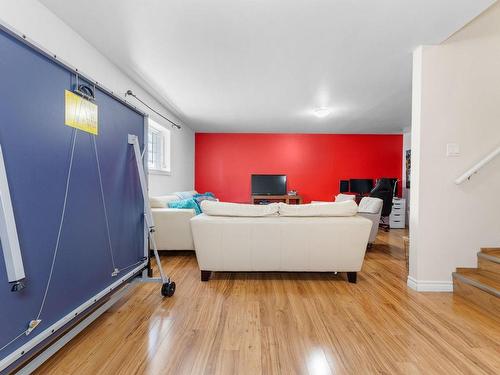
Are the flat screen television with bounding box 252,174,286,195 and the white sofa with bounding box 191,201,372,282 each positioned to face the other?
yes

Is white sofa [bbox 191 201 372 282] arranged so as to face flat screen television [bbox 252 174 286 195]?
yes

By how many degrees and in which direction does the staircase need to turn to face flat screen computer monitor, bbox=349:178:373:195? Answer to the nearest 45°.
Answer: approximately 90° to its right

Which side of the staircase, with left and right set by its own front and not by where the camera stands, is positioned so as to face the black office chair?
right

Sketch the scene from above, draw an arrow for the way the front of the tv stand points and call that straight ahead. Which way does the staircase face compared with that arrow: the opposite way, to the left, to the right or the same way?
to the right

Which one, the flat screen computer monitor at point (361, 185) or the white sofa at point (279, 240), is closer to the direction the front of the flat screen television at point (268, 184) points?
the white sofa

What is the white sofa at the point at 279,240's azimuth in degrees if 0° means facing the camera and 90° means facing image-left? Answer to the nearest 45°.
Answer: approximately 180°

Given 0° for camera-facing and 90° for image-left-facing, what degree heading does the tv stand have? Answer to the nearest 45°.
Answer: approximately 0°

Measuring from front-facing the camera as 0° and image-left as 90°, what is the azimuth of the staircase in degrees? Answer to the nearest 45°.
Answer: approximately 45°

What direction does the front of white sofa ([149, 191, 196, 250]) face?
to the viewer's right

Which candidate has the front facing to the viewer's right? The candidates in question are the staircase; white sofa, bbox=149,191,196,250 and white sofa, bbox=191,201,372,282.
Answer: white sofa, bbox=149,191,196,250

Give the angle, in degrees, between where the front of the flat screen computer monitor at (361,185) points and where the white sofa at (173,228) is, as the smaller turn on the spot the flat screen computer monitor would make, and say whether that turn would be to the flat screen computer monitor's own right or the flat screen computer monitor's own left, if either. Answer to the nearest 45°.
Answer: approximately 45° to the flat screen computer monitor's own right
